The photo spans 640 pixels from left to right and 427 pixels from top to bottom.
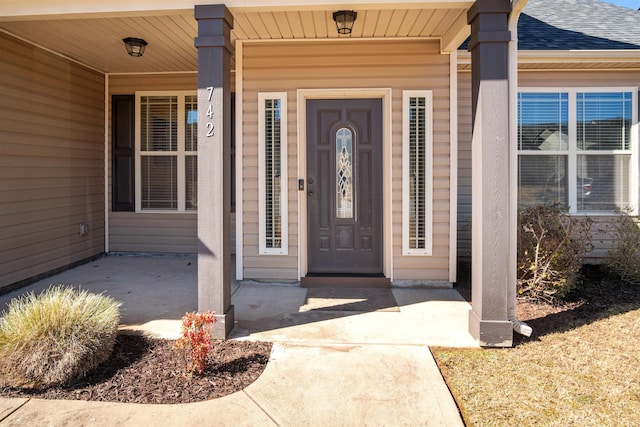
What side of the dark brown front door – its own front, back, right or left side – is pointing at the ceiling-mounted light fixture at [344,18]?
front

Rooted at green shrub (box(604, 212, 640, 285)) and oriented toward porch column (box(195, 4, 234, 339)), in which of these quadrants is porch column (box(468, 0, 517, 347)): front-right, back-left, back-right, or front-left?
front-left

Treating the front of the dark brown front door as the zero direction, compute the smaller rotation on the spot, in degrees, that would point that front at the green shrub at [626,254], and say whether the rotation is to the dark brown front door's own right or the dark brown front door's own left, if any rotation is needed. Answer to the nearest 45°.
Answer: approximately 90° to the dark brown front door's own left

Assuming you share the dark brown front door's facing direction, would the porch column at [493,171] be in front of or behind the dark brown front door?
in front

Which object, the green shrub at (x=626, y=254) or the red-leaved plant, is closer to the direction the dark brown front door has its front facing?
the red-leaved plant

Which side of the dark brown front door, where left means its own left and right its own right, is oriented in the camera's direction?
front

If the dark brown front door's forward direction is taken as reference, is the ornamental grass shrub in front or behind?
in front
